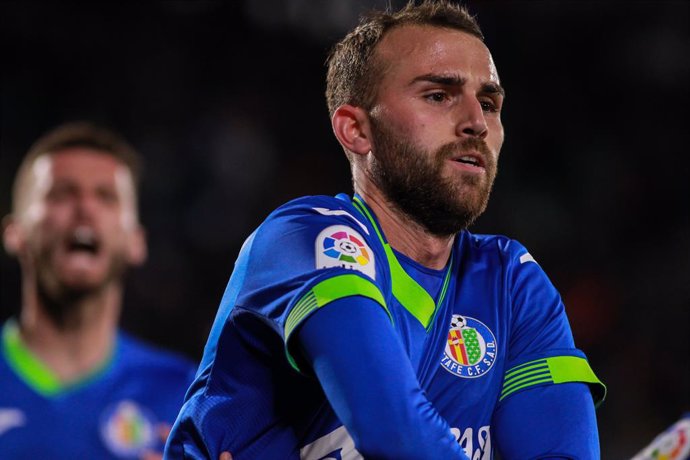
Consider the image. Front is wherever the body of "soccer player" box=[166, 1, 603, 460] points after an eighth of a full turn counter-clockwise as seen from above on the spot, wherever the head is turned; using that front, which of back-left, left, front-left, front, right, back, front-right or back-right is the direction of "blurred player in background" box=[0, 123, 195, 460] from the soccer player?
back-left

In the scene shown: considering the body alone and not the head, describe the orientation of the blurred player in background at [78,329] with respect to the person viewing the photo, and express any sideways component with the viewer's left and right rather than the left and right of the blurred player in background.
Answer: facing the viewer

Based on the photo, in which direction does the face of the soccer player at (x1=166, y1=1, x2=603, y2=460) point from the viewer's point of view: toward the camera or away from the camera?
toward the camera

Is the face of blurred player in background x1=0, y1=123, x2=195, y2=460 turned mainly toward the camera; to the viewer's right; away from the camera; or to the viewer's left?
toward the camera

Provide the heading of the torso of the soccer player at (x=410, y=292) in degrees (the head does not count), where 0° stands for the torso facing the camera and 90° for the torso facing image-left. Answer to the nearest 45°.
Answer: approximately 315°
